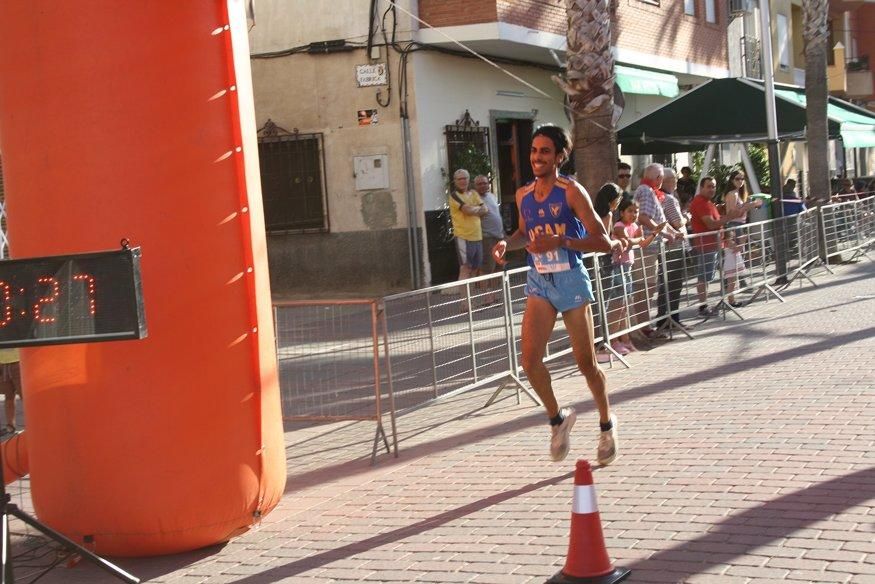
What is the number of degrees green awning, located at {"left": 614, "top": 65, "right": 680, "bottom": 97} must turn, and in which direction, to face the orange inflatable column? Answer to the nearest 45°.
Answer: approximately 45° to its right

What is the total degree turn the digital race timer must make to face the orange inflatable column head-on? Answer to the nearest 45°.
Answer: approximately 135° to its left

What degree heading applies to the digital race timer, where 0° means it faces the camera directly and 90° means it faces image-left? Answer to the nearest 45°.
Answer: approximately 0°

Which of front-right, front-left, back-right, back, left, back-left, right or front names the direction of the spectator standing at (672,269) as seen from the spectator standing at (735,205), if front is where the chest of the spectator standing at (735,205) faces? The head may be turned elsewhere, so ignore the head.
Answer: front-right

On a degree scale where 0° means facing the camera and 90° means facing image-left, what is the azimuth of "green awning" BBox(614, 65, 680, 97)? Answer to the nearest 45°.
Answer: approximately 315°

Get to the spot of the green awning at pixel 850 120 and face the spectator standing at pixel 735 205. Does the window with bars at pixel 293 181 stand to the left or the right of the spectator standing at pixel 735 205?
right

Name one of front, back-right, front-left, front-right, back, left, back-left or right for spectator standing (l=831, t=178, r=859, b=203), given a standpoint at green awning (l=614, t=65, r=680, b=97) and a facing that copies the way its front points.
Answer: left
